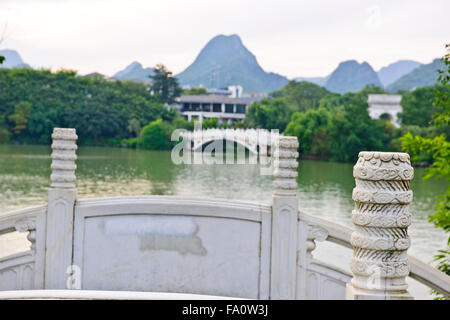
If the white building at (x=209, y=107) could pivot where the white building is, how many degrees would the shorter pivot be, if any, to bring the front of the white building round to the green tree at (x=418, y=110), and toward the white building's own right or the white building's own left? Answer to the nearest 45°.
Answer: approximately 45° to the white building's own left

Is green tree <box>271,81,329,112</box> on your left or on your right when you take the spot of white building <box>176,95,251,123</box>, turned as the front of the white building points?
on your left

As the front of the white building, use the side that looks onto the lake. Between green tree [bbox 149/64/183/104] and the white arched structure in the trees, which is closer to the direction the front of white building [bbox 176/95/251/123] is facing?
the white arched structure in the trees

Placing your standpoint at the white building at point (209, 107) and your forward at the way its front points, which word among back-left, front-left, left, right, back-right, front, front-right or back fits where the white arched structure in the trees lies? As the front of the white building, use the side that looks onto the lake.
front-left

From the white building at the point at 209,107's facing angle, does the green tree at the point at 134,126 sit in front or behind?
in front

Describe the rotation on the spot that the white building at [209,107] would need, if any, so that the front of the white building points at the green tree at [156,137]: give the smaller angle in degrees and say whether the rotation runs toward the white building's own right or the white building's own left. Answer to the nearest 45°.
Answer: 0° — it already faces it

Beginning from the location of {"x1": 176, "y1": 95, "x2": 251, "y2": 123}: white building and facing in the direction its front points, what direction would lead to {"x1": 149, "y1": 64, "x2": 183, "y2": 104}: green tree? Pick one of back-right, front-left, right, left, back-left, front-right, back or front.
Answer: right

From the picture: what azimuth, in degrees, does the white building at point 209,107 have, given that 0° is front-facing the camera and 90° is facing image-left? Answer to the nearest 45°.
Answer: approximately 0°

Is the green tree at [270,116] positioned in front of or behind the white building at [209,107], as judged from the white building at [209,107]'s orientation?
in front
